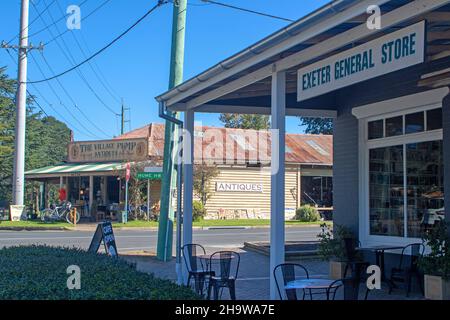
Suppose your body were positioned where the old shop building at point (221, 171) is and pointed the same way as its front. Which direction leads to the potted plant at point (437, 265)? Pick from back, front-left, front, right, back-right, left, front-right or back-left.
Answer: front-left

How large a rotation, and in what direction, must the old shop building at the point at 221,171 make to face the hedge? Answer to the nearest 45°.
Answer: approximately 45° to its left

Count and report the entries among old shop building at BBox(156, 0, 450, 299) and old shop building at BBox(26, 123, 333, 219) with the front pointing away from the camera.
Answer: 0

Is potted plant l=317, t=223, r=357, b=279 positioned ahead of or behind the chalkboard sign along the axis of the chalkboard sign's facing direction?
ahead

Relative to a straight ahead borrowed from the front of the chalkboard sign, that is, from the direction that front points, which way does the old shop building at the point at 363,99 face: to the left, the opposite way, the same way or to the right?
to the right

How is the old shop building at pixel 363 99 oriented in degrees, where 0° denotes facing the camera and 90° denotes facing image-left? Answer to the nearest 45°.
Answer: approximately 45°

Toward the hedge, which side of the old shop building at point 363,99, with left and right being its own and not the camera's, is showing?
front

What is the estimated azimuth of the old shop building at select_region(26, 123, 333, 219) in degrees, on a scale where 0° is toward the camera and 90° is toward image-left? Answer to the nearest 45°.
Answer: approximately 45°

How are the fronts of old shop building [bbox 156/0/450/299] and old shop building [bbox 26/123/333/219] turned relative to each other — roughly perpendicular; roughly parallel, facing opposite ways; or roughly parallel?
roughly parallel

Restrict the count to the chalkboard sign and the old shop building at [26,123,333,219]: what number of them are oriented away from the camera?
0

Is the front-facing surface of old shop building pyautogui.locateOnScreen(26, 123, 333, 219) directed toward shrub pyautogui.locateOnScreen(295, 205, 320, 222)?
no

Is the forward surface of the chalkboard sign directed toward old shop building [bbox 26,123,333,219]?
no

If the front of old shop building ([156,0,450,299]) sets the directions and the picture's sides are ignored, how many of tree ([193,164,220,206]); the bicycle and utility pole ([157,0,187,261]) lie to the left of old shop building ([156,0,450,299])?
0

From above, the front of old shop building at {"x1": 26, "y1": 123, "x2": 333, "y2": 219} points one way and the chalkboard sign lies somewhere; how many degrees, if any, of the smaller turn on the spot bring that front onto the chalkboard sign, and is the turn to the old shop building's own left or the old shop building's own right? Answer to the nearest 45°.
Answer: approximately 45° to the old shop building's own left

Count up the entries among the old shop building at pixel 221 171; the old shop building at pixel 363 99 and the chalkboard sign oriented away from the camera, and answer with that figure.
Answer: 0
